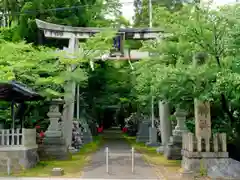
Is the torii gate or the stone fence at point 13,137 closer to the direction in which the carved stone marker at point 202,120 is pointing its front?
the stone fence

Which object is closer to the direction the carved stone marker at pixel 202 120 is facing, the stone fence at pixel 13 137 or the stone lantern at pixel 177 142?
the stone fence
